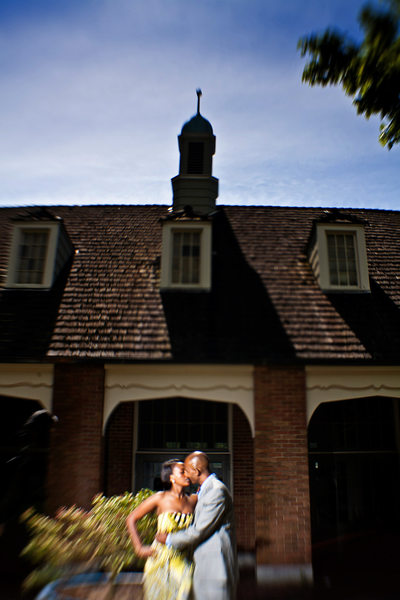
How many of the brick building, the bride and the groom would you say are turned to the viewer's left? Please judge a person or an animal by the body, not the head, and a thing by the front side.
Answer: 1

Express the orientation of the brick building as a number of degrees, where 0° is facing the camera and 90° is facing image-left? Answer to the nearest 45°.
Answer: approximately 0°

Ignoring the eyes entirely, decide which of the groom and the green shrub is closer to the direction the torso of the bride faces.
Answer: the groom

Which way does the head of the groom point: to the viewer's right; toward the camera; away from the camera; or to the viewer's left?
to the viewer's left

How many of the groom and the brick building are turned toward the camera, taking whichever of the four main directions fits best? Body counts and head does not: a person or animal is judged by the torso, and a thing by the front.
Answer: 1

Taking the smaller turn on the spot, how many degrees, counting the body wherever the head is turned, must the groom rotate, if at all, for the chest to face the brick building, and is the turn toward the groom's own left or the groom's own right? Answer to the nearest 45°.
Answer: approximately 90° to the groom's own right

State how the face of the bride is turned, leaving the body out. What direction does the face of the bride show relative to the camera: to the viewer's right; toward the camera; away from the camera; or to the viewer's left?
to the viewer's right

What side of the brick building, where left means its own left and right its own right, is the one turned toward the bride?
front

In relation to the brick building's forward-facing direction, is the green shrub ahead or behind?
ahead

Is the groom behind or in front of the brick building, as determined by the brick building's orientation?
in front

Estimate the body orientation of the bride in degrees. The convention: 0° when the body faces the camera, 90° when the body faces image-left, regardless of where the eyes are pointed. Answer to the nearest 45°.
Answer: approximately 315°

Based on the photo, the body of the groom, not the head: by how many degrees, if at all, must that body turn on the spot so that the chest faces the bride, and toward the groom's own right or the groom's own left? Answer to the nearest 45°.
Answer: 0° — they already face them

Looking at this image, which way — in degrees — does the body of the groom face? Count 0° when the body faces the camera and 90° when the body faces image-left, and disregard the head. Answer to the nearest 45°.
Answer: approximately 90°

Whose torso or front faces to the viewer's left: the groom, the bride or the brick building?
the groom
